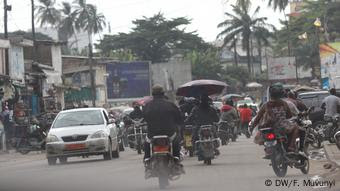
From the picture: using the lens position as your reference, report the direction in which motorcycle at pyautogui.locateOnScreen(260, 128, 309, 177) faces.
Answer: facing away from the viewer and to the right of the viewer

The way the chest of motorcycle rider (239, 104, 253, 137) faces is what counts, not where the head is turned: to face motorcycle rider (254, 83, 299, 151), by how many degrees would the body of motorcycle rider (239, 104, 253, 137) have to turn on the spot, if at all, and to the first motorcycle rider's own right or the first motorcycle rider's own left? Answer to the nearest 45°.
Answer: approximately 180°

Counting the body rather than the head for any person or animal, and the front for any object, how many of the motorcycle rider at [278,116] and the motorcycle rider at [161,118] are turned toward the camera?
0

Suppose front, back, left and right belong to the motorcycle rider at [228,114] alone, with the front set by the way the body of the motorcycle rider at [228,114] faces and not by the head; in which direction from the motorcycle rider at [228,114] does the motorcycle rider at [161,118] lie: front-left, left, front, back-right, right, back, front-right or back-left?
back

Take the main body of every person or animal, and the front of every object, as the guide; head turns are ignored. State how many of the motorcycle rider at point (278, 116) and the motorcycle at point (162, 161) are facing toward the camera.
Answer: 0

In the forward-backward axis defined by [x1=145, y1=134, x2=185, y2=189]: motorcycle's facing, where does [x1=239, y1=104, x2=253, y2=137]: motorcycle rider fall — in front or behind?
in front

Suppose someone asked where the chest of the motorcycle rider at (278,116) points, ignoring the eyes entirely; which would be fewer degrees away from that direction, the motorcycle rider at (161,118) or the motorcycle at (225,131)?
the motorcycle

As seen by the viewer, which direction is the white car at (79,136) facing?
toward the camera

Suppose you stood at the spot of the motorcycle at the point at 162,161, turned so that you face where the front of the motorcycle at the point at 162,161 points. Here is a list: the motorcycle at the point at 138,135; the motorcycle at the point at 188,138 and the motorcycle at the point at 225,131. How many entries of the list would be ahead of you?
3

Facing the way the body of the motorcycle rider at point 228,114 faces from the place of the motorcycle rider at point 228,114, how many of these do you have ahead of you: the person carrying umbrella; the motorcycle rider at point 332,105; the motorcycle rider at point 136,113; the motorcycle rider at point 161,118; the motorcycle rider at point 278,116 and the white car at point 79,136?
0

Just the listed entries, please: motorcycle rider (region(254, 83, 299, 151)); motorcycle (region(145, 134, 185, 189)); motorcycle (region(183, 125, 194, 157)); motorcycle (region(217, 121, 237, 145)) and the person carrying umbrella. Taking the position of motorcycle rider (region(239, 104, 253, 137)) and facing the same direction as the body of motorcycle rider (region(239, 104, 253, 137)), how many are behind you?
5

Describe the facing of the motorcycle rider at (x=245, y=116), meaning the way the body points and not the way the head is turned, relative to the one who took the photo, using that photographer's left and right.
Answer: facing away from the viewer
